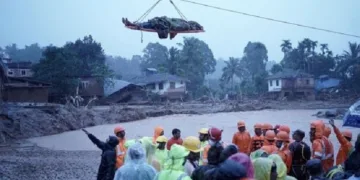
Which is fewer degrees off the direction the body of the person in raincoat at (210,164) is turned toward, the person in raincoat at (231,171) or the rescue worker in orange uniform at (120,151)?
the rescue worker in orange uniform

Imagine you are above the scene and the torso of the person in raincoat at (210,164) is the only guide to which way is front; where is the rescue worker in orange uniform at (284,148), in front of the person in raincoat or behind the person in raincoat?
in front

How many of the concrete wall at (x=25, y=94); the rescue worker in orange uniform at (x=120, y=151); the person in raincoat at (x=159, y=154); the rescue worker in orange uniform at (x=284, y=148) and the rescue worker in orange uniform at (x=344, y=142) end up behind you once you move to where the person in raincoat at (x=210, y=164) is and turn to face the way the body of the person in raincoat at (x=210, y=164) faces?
0

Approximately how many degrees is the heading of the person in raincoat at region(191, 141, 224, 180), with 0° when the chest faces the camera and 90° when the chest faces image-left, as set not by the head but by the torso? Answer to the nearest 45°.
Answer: approximately 180°

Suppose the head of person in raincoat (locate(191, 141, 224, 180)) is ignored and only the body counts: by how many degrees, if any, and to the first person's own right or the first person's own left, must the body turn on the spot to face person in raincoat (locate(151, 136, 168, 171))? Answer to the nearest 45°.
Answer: approximately 45° to the first person's own left

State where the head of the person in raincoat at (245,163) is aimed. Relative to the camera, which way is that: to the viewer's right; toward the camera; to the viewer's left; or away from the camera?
away from the camera
